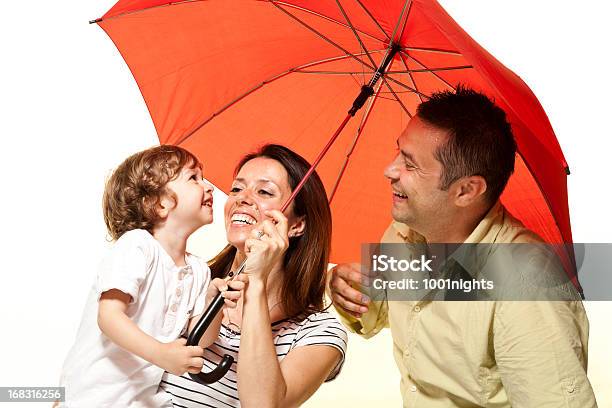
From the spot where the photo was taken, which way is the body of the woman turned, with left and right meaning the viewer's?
facing the viewer and to the left of the viewer

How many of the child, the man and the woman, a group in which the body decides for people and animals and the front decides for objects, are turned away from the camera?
0

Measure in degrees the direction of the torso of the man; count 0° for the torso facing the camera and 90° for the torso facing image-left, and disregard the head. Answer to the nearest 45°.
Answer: approximately 45°

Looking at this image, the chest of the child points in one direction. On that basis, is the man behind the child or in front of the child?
in front

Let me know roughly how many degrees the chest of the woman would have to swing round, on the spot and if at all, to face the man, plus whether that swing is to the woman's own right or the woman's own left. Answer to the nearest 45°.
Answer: approximately 135° to the woman's own left

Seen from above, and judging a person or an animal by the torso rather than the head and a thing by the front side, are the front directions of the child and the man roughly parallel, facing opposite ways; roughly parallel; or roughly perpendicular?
roughly perpendicular

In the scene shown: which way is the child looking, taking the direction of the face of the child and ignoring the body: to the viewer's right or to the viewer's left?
to the viewer's right

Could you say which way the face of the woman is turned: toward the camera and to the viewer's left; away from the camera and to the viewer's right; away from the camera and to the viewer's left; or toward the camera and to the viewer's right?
toward the camera and to the viewer's left

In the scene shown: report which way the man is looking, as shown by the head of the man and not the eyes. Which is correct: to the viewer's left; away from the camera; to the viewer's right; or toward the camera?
to the viewer's left

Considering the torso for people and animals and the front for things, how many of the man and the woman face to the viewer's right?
0

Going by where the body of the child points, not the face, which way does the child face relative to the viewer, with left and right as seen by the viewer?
facing the viewer and to the right of the viewer
